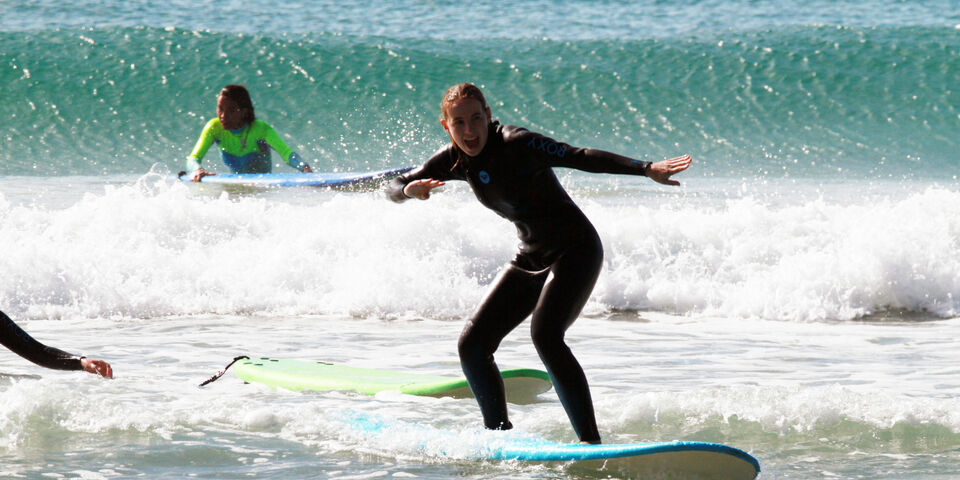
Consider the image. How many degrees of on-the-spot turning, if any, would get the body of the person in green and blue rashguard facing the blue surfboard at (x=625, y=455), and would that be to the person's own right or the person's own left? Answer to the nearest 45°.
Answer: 0° — they already face it

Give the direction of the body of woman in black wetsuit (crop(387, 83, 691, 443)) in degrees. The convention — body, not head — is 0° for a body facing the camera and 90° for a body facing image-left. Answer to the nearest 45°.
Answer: approximately 45°

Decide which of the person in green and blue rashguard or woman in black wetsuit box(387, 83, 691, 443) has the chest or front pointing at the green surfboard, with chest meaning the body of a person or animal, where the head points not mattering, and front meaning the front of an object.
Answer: the person in green and blue rashguard

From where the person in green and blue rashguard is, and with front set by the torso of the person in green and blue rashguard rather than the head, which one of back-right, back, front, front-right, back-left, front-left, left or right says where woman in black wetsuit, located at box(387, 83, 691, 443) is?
front

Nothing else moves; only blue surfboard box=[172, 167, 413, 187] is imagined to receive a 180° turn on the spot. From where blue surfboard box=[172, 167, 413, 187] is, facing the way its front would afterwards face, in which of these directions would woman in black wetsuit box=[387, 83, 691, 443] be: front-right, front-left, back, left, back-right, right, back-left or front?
left

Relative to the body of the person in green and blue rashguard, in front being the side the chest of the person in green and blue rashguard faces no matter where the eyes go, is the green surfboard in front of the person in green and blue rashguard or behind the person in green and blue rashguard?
in front

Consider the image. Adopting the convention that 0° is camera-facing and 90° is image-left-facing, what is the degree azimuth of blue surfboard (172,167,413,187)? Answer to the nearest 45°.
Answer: approximately 270°

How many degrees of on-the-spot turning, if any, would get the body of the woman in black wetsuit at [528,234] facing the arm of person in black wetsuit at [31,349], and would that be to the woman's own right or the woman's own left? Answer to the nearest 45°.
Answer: approximately 45° to the woman's own right

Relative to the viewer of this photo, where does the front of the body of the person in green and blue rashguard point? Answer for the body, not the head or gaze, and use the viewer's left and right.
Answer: facing the viewer

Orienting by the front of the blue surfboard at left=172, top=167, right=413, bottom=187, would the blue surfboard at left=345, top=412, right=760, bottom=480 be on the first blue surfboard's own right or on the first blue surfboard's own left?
on the first blue surfboard's own right
